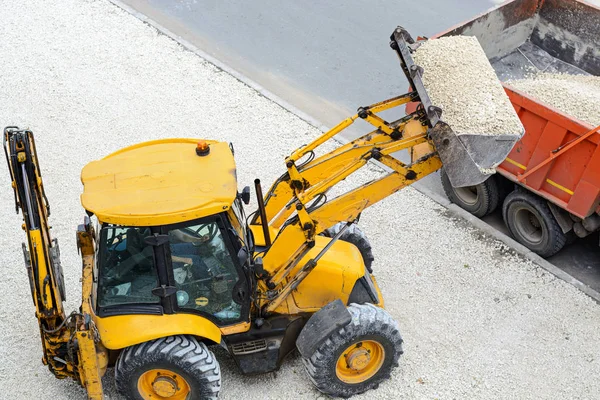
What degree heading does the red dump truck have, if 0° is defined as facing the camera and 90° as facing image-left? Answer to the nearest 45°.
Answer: approximately 315°

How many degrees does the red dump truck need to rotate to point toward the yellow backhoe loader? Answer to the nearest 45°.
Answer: approximately 90° to its right

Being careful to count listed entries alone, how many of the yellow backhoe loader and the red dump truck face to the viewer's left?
0

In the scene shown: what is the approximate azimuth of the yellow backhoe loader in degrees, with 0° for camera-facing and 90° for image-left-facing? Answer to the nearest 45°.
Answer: approximately 270°

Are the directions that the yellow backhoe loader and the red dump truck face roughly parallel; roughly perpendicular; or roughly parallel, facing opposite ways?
roughly perpendicular

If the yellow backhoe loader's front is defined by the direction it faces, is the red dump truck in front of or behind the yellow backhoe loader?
in front
